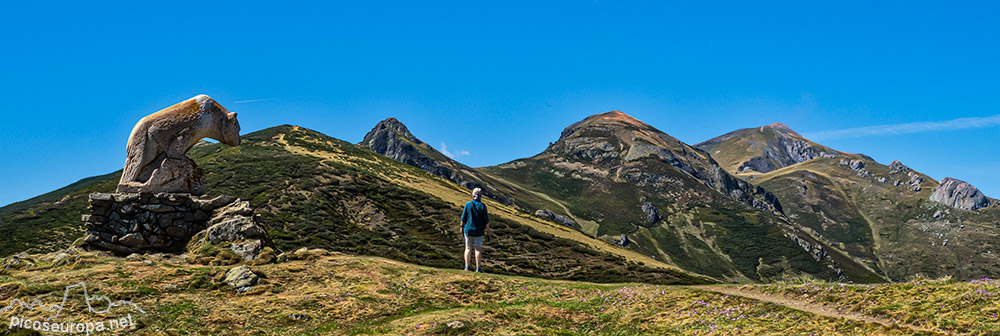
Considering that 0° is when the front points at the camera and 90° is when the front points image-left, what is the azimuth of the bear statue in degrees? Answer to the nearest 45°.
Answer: approximately 270°

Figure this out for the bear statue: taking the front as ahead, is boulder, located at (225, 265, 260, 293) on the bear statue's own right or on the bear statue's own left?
on the bear statue's own right

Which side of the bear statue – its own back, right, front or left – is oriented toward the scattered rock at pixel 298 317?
right
